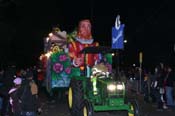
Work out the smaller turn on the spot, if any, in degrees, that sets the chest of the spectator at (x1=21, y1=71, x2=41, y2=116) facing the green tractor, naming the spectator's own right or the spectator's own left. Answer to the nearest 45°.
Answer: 0° — they already face it

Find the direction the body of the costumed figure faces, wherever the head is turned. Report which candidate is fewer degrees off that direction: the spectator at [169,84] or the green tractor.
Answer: the green tractor

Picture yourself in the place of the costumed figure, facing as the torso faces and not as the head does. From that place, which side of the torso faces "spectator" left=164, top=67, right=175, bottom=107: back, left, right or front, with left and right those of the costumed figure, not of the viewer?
left

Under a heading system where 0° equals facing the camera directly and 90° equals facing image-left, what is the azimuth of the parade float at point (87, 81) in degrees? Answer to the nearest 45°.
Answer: approximately 315°

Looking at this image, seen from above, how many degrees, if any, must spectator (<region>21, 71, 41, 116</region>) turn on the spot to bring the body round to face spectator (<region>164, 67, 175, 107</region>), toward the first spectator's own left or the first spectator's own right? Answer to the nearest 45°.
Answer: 0° — they already face them

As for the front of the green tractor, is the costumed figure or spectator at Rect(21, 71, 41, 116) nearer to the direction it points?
the spectator

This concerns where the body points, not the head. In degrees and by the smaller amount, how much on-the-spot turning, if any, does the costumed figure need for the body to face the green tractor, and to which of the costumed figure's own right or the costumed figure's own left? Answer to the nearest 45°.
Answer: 0° — they already face it

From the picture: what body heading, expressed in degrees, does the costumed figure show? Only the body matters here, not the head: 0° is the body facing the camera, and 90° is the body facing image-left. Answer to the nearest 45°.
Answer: approximately 0°

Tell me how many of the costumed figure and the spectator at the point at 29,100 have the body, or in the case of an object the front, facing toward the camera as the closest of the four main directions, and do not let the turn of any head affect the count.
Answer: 1
